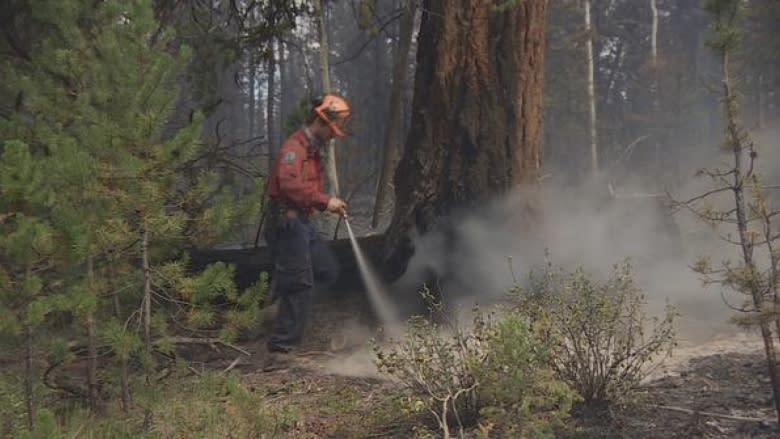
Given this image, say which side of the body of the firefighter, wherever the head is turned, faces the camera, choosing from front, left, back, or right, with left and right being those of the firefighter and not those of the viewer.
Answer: right

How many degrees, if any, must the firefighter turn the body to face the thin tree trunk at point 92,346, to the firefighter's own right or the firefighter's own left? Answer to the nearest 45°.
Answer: approximately 135° to the firefighter's own right

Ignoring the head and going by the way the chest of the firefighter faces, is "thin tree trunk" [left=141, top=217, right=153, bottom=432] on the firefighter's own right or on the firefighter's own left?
on the firefighter's own right

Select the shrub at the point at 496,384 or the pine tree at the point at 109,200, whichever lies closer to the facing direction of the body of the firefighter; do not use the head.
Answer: the shrub

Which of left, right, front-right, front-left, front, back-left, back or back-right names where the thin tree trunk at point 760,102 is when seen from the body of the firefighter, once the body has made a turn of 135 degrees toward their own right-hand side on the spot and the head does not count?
back

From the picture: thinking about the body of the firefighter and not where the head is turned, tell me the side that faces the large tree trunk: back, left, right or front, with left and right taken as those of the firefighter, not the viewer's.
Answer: front

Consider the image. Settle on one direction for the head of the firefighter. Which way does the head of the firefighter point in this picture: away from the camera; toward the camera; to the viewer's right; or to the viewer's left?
to the viewer's right

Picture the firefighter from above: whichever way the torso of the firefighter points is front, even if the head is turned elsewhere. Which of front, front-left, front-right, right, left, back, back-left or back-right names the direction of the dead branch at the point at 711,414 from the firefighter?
front-right

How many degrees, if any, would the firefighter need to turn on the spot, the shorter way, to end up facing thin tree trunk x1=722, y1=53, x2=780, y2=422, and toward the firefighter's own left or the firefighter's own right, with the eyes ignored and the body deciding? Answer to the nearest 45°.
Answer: approximately 45° to the firefighter's own right

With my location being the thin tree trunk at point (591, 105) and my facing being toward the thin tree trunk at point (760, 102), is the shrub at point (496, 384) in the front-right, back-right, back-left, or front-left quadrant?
back-right

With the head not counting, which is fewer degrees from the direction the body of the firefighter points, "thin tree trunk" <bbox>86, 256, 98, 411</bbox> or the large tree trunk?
the large tree trunk

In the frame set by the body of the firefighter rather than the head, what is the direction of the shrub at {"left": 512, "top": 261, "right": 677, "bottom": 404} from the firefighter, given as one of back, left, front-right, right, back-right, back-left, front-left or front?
front-right

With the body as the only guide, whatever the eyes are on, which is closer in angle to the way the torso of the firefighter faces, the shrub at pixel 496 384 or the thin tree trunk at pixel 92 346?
the shrub
